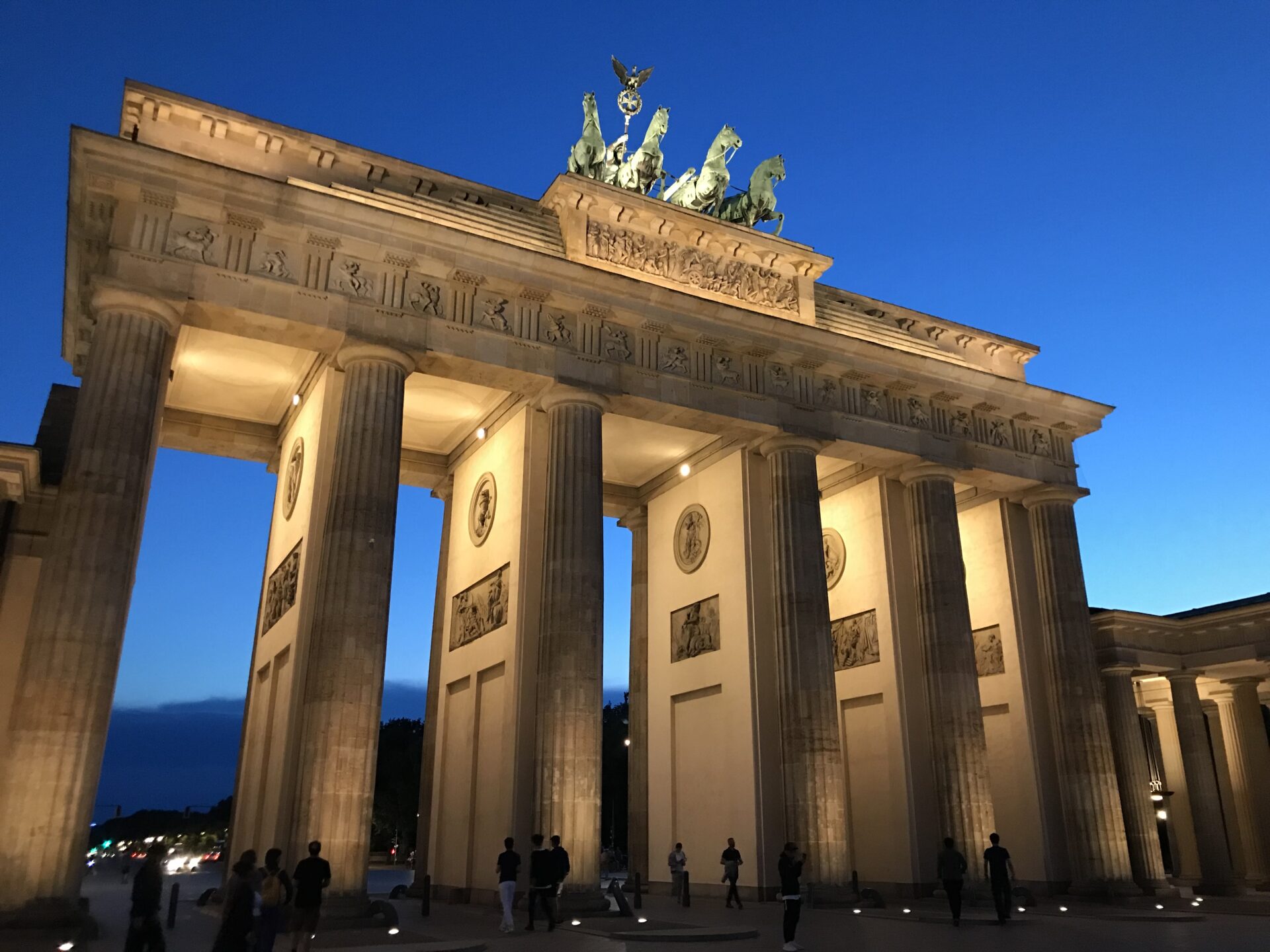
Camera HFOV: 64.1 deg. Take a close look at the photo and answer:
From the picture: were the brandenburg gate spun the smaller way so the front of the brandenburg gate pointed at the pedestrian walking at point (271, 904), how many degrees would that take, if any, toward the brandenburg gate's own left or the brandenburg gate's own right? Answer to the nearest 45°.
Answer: approximately 45° to the brandenburg gate's own right

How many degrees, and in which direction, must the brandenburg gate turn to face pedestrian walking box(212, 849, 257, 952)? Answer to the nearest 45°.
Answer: approximately 45° to its right

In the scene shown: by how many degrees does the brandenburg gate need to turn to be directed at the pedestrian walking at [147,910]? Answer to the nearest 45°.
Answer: approximately 45° to its right

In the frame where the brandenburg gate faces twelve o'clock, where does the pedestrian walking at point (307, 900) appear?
The pedestrian walking is roughly at 2 o'clock from the brandenburg gate.
